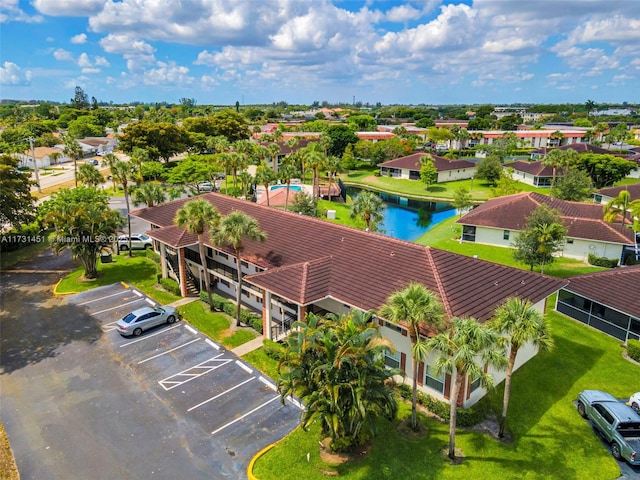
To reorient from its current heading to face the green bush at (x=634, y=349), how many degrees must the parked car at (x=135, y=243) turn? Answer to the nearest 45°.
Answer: approximately 45° to its right

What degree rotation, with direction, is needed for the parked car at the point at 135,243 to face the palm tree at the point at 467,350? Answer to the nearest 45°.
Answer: approximately 90° to its right

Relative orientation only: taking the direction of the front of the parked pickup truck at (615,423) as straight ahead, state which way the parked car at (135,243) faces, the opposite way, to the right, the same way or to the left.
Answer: to the right

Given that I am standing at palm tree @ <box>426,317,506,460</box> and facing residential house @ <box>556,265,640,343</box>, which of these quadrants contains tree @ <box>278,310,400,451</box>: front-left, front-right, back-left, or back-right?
back-left

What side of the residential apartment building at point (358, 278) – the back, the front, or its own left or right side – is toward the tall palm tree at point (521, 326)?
left

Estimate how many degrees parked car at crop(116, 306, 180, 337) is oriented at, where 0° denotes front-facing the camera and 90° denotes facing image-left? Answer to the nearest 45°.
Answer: approximately 225°

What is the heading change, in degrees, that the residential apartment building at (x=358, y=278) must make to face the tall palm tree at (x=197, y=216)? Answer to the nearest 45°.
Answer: approximately 45° to its right

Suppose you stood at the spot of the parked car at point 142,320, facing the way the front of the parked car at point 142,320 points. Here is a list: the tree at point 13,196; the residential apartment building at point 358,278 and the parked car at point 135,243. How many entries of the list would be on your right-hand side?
1

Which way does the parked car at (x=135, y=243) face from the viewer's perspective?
to the viewer's right

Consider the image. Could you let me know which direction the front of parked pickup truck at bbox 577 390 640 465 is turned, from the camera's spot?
facing away from the viewer and to the left of the viewer

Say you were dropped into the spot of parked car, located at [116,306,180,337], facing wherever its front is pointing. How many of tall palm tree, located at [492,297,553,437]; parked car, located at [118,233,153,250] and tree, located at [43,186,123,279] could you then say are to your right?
1

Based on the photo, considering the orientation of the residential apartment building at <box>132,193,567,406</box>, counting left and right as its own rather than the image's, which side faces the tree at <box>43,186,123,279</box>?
right

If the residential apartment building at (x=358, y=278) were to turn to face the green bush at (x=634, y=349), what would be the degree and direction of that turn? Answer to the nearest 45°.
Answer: approximately 135° to its left
